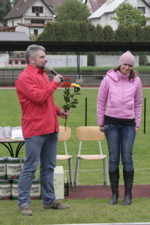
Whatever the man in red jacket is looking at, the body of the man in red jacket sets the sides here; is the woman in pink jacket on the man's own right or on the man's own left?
on the man's own left

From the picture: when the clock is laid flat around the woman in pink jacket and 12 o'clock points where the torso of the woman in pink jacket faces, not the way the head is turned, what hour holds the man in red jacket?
The man in red jacket is roughly at 2 o'clock from the woman in pink jacket.

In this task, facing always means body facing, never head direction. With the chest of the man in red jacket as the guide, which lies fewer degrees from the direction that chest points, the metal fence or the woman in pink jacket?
the woman in pink jacket

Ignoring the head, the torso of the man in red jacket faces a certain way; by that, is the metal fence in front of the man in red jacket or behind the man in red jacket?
behind

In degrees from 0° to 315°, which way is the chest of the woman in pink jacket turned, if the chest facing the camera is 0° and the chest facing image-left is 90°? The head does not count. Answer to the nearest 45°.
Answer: approximately 0°

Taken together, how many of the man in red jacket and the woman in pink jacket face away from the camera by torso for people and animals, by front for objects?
0

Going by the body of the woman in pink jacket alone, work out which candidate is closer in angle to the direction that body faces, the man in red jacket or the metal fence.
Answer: the man in red jacket

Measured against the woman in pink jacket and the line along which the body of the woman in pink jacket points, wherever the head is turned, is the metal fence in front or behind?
behind
